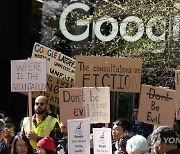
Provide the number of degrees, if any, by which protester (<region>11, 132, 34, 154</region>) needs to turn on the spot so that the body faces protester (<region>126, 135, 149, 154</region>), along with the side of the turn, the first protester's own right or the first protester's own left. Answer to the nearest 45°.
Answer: approximately 45° to the first protester's own left

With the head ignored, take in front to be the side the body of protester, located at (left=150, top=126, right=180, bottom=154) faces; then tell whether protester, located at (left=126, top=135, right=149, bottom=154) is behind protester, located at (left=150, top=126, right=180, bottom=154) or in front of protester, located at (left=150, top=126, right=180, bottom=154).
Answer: in front

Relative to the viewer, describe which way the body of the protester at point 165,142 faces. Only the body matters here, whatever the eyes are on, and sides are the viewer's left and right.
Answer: facing away from the viewer and to the left of the viewer

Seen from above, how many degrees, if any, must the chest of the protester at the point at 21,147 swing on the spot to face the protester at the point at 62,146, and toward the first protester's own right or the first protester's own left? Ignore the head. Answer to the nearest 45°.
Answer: approximately 135° to the first protester's own left

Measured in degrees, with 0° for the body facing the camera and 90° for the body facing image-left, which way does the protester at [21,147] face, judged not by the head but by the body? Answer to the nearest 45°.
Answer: approximately 0°

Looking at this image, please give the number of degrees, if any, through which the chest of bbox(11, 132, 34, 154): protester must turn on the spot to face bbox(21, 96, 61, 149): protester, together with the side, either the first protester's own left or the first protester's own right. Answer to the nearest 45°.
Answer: approximately 180°

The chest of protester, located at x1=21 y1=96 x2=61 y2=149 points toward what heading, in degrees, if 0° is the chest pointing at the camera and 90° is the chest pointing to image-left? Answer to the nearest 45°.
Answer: approximately 45°
